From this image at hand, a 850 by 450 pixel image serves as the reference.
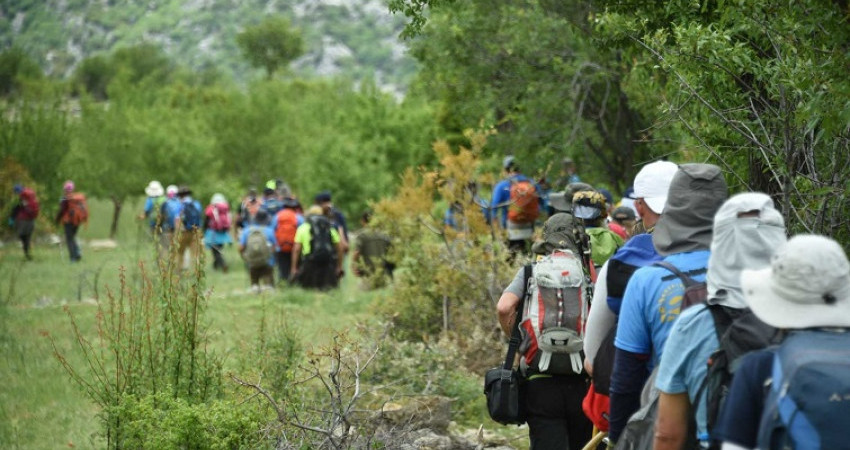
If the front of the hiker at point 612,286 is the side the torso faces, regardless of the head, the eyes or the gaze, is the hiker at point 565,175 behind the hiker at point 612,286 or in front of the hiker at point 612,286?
in front

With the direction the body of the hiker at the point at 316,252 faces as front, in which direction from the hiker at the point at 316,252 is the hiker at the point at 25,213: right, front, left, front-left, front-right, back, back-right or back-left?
front-left

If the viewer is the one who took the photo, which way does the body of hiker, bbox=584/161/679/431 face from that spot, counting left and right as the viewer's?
facing away from the viewer and to the left of the viewer

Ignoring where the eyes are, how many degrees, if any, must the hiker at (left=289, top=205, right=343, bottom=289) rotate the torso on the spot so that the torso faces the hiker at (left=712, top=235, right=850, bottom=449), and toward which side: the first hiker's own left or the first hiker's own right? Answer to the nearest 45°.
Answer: approximately 180°

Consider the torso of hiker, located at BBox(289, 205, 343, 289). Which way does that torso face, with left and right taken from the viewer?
facing away from the viewer

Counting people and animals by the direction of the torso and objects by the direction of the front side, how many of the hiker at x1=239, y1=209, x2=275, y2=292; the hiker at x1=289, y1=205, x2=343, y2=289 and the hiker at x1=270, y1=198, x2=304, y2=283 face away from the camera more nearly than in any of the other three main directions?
3

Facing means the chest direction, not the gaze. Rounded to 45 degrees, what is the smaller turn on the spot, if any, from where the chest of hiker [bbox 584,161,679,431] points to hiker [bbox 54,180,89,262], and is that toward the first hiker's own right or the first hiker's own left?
0° — they already face them

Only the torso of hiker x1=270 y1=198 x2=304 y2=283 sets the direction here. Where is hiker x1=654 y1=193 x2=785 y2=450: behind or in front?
behind

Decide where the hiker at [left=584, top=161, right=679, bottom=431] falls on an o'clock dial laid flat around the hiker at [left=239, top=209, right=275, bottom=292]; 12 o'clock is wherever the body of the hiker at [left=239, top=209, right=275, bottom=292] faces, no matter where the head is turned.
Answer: the hiker at [left=584, top=161, right=679, bottom=431] is roughly at 6 o'clock from the hiker at [left=239, top=209, right=275, bottom=292].

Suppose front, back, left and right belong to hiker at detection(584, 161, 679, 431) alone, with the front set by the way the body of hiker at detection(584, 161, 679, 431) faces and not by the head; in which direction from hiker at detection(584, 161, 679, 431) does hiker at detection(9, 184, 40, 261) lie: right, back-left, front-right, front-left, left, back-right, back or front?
front

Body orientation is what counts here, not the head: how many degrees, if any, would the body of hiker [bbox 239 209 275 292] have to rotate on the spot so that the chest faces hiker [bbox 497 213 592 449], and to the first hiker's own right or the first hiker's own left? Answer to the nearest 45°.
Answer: approximately 180°

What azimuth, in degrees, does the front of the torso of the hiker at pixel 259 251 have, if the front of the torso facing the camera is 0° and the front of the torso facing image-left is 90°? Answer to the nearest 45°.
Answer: approximately 180°

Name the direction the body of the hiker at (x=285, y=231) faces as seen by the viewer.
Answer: away from the camera
